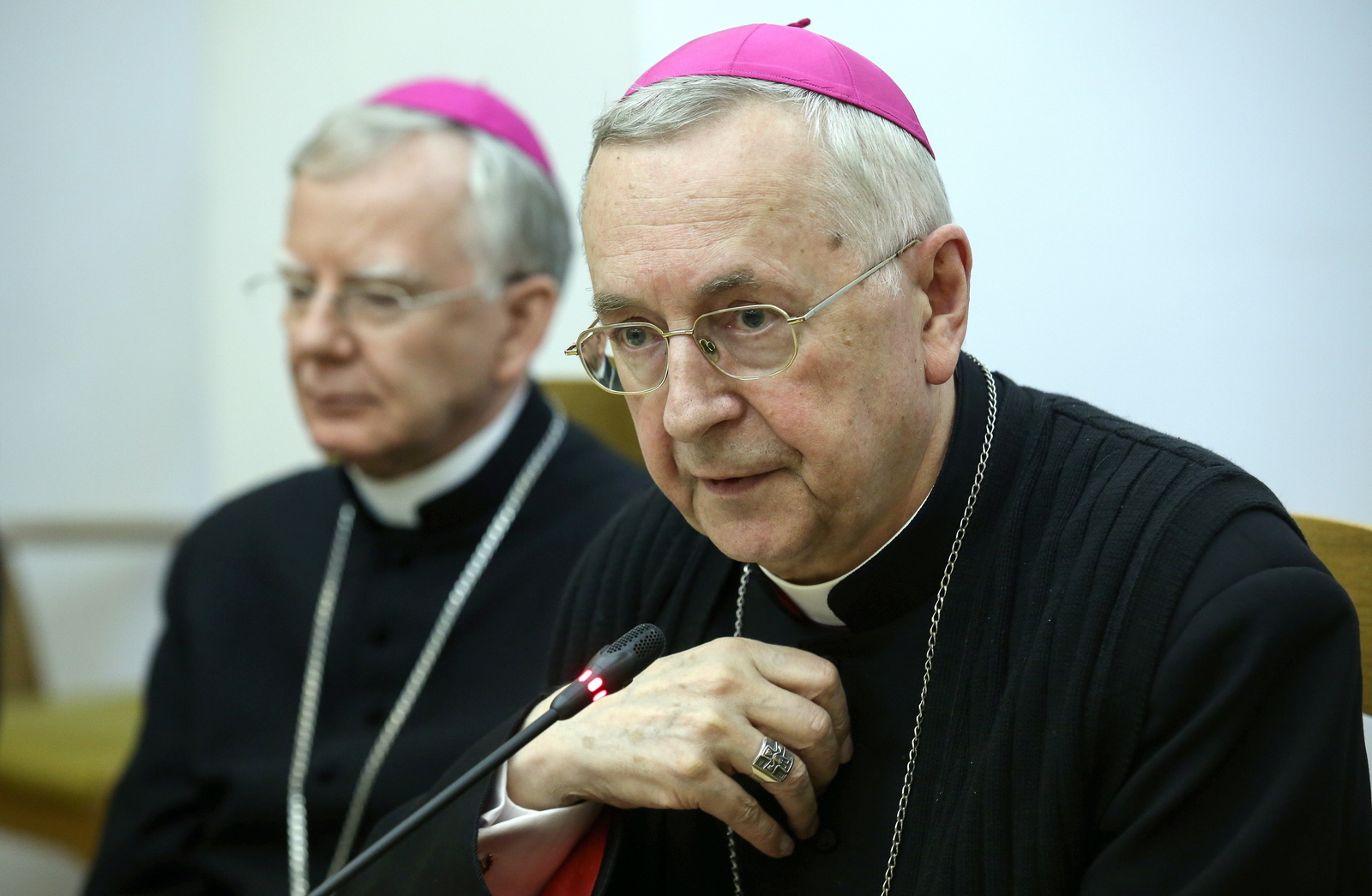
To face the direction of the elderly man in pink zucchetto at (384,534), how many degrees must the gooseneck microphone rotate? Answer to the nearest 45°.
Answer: approximately 90° to its left

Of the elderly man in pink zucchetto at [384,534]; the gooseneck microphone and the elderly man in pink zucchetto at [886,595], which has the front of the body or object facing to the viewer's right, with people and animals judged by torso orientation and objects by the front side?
the gooseneck microphone

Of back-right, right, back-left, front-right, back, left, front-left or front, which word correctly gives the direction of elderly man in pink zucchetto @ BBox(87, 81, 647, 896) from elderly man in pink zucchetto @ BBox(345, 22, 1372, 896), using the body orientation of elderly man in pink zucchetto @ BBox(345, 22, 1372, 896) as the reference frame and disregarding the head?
right

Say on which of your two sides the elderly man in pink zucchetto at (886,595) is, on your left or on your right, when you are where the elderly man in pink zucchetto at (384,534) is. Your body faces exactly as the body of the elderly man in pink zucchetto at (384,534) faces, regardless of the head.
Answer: on your left

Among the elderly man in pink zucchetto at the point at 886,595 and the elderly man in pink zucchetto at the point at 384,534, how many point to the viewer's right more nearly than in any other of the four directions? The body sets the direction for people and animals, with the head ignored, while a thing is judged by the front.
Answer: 0

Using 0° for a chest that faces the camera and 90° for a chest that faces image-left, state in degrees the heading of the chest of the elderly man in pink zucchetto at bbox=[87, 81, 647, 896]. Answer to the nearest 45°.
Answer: approximately 45°

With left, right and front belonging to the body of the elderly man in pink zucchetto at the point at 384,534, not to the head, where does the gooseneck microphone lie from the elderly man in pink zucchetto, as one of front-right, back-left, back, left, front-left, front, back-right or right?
front-left

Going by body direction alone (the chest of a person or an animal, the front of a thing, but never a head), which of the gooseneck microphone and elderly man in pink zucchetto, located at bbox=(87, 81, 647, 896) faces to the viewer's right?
the gooseneck microphone

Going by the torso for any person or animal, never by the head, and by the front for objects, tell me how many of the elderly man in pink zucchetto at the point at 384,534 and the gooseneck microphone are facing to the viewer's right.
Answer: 1

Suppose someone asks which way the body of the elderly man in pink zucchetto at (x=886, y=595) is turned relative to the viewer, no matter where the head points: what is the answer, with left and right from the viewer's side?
facing the viewer and to the left of the viewer

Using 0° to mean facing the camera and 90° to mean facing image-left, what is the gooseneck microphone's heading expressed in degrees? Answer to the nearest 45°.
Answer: approximately 270°

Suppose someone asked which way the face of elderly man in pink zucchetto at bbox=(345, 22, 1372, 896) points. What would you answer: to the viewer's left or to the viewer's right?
to the viewer's left
